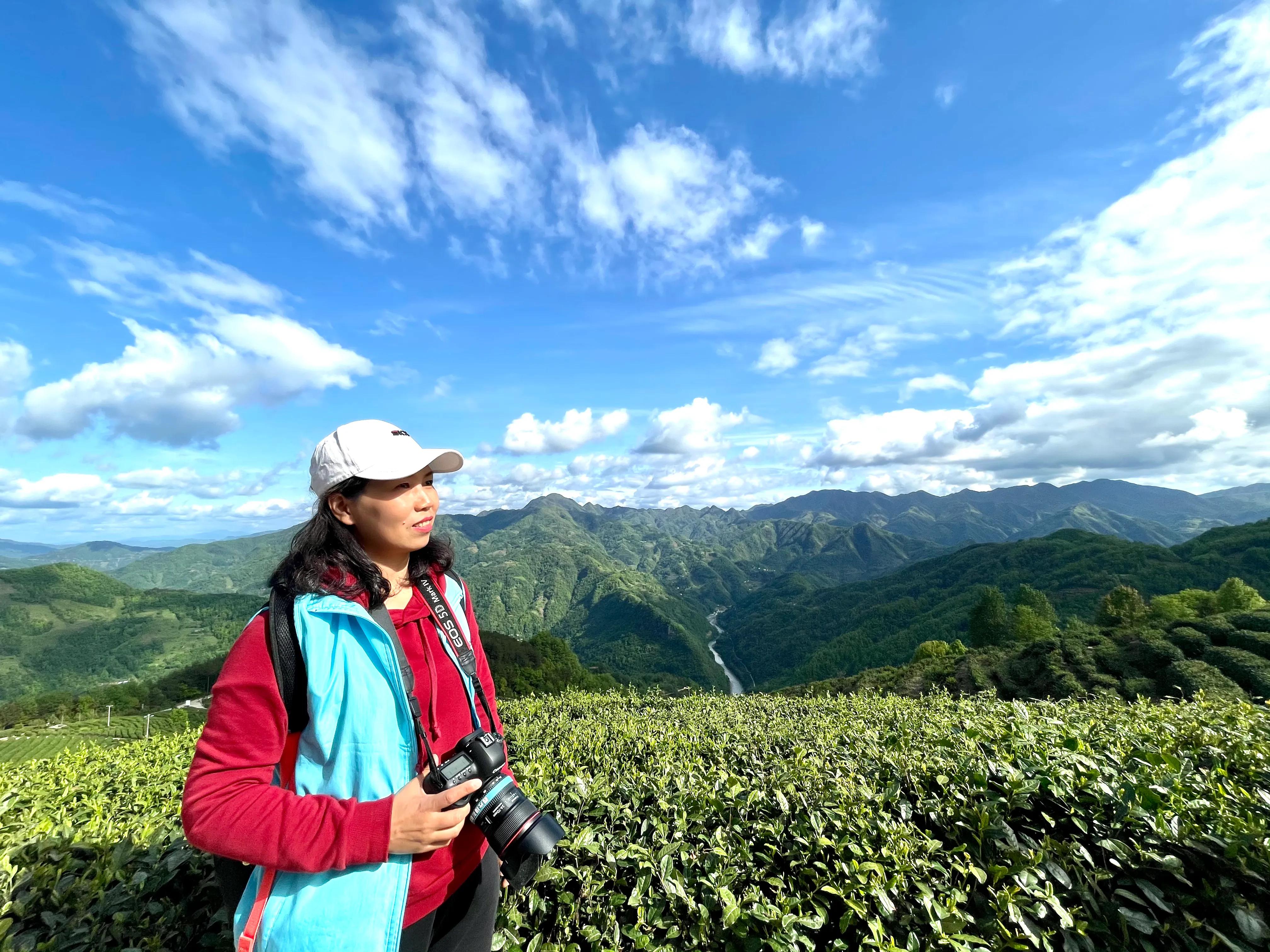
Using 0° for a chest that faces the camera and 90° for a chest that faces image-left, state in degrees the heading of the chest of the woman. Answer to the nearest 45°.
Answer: approximately 315°

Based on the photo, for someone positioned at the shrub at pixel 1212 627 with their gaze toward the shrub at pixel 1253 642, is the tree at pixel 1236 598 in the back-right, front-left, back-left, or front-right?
back-left

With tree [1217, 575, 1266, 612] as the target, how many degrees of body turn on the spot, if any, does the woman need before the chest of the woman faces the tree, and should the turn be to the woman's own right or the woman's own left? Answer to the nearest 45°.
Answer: approximately 45° to the woman's own left

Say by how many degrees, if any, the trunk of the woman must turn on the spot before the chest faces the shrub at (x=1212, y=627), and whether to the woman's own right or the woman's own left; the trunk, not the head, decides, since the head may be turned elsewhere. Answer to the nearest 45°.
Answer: approximately 45° to the woman's own left

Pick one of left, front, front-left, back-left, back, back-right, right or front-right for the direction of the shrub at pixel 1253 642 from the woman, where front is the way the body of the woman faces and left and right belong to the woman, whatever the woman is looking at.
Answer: front-left

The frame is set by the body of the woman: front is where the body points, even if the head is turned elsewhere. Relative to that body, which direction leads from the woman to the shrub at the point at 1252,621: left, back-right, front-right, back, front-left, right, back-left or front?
front-left

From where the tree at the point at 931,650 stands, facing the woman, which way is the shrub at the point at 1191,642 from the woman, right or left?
left
